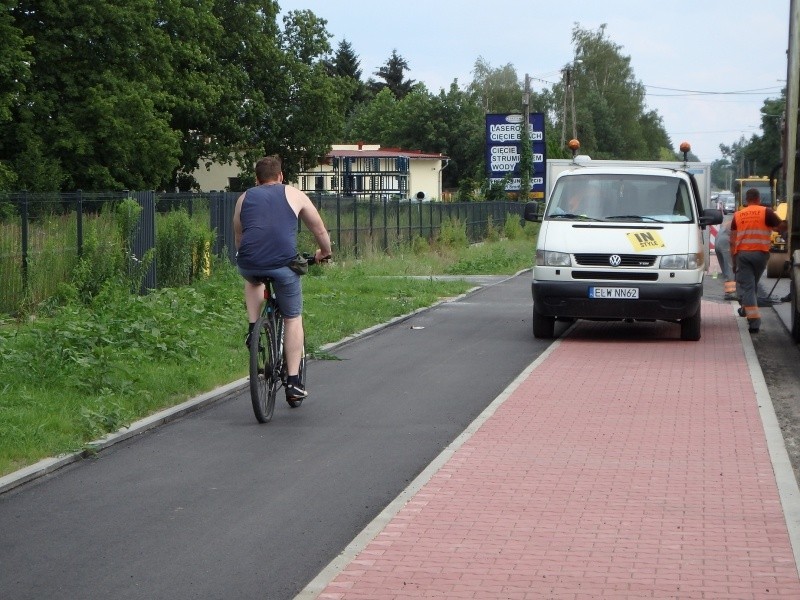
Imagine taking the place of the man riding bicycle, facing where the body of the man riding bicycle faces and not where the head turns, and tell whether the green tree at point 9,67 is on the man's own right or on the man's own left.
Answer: on the man's own left

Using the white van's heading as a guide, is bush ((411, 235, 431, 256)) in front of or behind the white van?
behind

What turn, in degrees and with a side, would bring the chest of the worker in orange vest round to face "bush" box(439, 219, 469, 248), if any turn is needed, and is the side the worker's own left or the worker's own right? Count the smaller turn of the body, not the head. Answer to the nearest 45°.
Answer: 0° — they already face it

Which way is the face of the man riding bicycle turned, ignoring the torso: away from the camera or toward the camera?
away from the camera

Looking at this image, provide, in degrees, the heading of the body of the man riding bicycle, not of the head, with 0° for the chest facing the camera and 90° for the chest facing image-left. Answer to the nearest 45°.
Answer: approximately 225°
